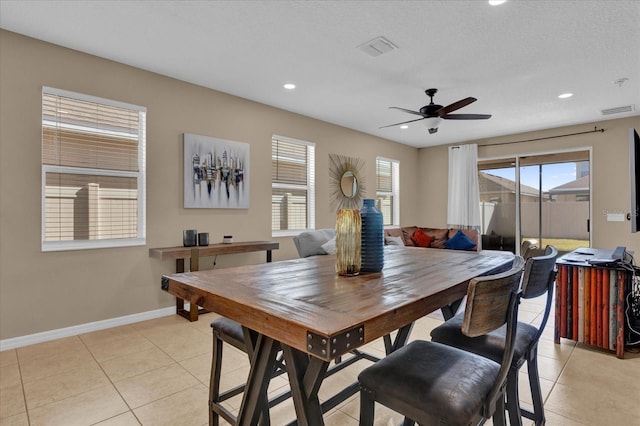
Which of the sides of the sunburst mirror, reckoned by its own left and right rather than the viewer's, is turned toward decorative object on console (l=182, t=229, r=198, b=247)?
right

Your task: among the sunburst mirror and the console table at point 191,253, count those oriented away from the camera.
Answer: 0

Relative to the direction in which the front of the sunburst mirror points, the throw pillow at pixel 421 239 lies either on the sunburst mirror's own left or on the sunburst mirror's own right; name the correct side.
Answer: on the sunburst mirror's own left

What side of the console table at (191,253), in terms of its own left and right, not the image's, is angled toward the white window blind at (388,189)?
left

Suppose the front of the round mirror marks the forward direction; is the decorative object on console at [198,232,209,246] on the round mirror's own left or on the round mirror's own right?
on the round mirror's own right

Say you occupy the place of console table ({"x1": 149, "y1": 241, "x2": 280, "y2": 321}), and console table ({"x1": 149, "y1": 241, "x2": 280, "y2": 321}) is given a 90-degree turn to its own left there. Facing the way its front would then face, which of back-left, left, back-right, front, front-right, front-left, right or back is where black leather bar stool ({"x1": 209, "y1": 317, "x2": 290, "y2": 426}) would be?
back-right

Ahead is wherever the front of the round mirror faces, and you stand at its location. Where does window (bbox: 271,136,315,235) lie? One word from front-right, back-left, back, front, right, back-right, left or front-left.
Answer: right

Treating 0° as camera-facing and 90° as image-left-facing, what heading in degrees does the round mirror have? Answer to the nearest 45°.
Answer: approximately 315°

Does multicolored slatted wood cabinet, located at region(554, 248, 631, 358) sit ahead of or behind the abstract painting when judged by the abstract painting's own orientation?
ahead

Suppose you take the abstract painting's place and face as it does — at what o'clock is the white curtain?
The white curtain is roughly at 10 o'clock from the abstract painting.

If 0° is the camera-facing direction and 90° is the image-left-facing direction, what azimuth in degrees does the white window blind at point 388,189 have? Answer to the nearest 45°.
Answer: approximately 315°

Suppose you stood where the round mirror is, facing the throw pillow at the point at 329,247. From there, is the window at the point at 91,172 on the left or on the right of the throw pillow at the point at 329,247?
right

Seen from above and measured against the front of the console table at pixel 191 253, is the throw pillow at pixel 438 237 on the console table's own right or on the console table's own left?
on the console table's own left
